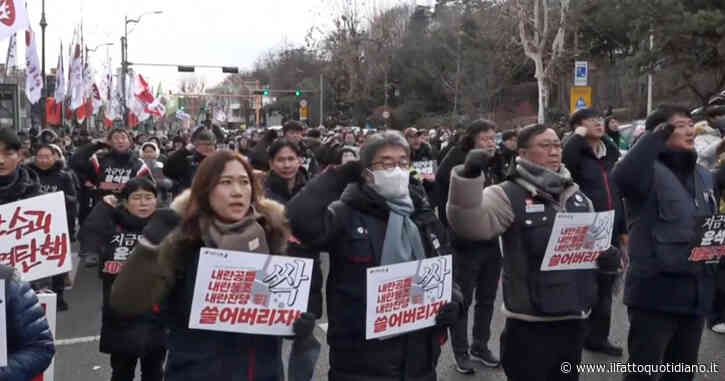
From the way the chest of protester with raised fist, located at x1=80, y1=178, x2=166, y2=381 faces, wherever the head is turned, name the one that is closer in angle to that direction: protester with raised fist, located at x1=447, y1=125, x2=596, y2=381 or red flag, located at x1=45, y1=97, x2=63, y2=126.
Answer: the protester with raised fist

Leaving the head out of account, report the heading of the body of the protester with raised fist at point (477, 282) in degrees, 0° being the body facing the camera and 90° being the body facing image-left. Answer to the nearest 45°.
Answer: approximately 315°

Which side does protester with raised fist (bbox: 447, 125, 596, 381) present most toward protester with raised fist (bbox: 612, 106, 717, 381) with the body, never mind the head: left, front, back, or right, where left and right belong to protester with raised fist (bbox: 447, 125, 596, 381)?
left

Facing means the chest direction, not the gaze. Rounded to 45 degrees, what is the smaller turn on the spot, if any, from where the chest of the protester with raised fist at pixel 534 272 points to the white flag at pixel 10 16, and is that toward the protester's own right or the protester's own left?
approximately 180°

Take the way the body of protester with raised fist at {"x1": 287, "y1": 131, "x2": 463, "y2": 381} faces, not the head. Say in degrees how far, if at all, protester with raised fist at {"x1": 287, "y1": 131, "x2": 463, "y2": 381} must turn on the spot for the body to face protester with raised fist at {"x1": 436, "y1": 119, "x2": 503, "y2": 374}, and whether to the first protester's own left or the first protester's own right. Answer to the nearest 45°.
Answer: approximately 135° to the first protester's own left

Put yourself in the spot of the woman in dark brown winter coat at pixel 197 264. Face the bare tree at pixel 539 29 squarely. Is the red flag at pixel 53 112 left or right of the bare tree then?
left
